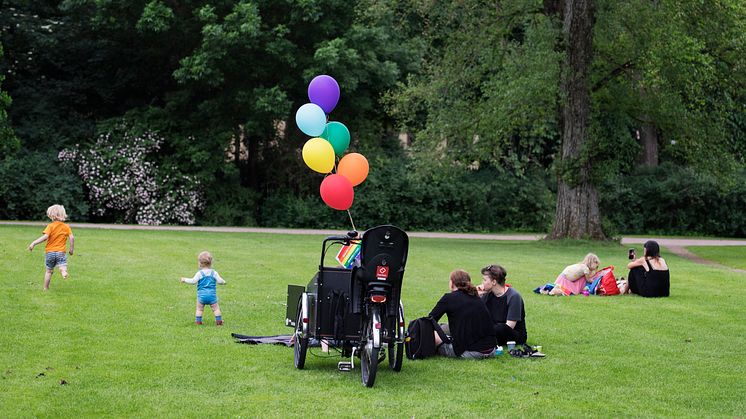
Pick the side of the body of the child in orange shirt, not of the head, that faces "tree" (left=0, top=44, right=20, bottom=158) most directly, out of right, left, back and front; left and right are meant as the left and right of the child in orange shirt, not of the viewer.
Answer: front

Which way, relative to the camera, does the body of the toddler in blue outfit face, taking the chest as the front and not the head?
away from the camera

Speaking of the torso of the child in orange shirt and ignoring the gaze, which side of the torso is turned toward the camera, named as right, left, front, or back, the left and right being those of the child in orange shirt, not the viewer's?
back

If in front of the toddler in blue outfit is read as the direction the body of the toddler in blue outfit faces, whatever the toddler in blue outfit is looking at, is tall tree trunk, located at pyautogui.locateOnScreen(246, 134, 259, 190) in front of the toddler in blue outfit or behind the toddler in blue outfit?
in front

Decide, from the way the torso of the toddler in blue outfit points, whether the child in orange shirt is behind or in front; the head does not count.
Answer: in front

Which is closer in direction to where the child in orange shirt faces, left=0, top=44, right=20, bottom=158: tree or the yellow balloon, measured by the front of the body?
the tree

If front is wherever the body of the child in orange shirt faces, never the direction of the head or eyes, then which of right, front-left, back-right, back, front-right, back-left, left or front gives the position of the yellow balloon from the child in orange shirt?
back-right

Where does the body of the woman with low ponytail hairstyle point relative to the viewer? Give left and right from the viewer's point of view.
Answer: facing away from the viewer and to the left of the viewer

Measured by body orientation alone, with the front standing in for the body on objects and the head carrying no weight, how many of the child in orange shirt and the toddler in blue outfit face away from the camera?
2

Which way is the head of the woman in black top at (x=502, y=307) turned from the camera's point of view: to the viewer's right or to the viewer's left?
to the viewer's left

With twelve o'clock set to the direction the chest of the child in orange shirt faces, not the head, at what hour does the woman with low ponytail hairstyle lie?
The woman with low ponytail hairstyle is roughly at 5 o'clock from the child in orange shirt.

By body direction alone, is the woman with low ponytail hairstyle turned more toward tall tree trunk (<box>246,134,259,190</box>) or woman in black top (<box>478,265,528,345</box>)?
the tall tree trunk
